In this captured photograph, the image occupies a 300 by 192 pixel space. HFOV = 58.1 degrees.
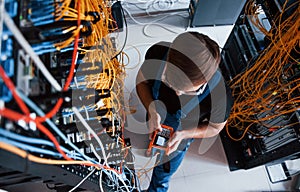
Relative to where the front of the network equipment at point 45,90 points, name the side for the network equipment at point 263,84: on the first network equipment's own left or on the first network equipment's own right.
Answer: on the first network equipment's own left

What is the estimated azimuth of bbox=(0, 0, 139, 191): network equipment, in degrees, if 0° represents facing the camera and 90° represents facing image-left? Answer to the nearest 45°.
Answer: approximately 315°
